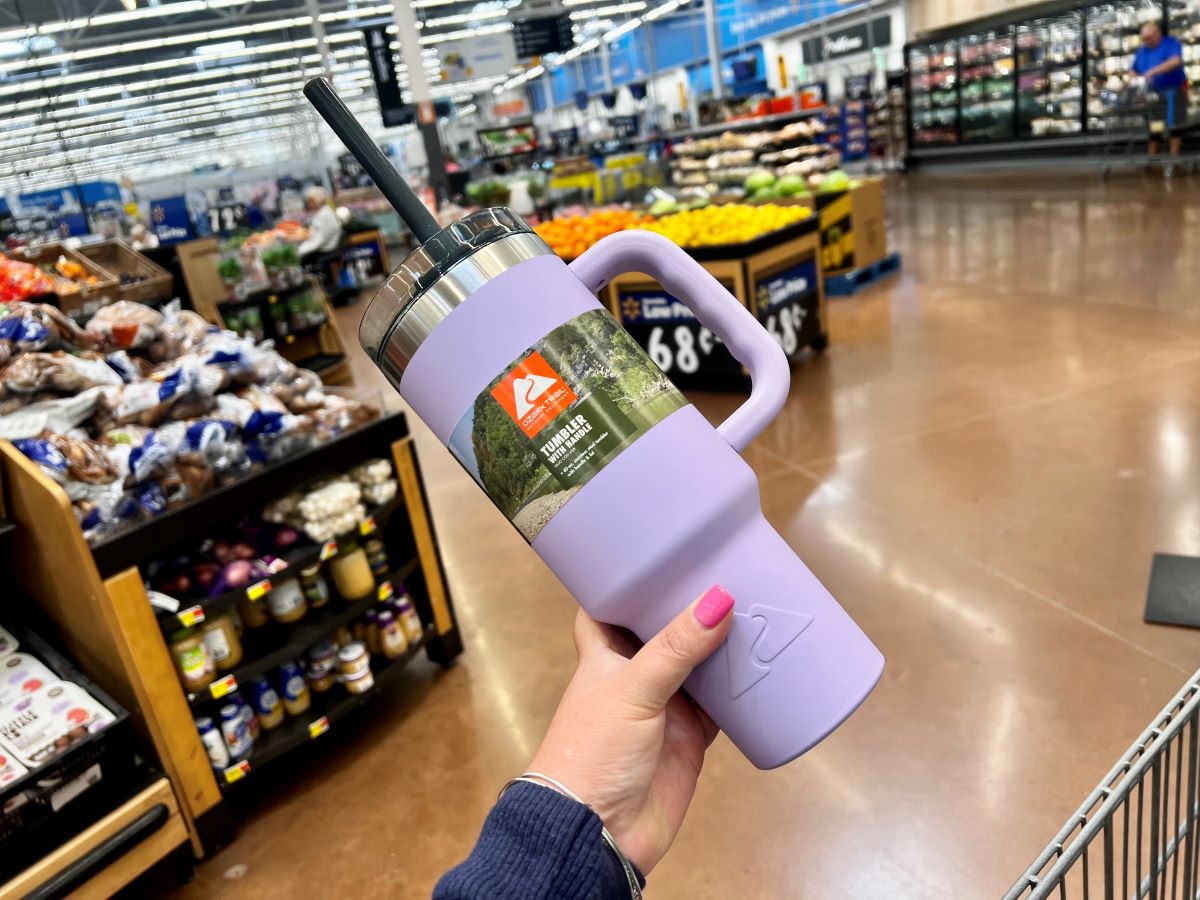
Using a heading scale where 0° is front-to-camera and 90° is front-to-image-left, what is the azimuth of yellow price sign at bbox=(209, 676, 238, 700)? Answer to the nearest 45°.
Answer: approximately 315°

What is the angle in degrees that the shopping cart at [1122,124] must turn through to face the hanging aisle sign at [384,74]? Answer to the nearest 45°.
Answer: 0° — it already faces it

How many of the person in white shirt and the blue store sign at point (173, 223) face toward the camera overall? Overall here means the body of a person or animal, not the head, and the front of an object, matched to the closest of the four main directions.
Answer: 1

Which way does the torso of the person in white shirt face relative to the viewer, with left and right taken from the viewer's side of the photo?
facing to the left of the viewer

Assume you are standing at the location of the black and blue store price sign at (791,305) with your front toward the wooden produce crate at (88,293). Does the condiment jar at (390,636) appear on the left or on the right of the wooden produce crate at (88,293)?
left

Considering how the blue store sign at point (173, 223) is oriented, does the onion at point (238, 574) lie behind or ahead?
ahead

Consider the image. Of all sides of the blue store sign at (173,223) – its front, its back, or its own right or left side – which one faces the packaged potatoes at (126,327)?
front

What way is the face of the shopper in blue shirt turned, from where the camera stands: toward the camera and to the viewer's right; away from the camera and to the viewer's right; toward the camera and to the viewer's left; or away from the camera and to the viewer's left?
toward the camera and to the viewer's left

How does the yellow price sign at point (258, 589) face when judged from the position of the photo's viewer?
facing the viewer and to the right of the viewer

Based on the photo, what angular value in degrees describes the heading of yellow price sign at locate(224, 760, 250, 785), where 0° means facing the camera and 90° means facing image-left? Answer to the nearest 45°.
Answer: approximately 315°
